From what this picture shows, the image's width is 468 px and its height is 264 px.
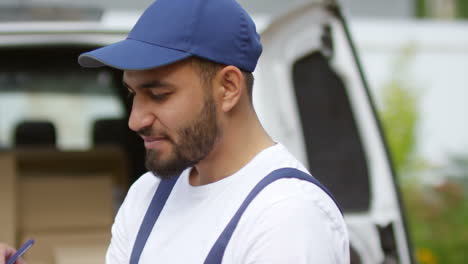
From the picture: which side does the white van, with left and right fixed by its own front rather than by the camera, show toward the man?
back

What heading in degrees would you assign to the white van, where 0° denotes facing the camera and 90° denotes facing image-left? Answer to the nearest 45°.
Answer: approximately 180°

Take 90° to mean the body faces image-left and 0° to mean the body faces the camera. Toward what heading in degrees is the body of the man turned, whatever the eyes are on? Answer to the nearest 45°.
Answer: approximately 45°

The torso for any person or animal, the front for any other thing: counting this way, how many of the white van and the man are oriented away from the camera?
1

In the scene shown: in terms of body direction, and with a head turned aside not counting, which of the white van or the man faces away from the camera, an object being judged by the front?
the white van
